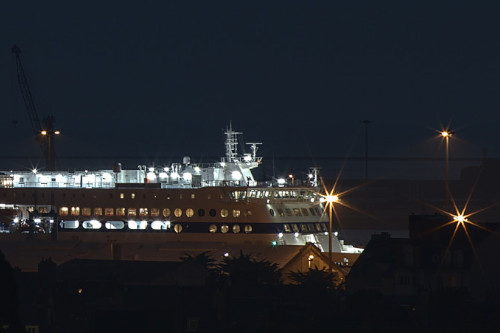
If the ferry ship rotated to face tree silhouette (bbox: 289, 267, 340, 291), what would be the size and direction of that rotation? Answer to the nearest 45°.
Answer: approximately 45° to its right

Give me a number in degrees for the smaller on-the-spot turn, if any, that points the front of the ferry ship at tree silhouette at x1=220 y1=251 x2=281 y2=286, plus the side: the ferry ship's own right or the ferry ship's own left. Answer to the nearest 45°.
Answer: approximately 45° to the ferry ship's own right

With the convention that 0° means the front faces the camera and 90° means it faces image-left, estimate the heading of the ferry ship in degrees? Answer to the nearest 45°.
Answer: approximately 315°

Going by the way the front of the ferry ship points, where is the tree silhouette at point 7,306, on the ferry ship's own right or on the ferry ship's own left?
on the ferry ship's own right
